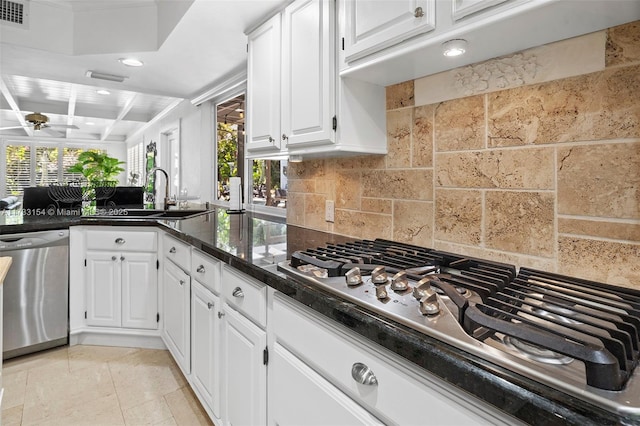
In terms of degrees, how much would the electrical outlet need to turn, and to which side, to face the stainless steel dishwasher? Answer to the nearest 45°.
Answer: approximately 45° to its right

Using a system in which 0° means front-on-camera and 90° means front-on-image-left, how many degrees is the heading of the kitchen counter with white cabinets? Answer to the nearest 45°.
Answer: approximately 45°

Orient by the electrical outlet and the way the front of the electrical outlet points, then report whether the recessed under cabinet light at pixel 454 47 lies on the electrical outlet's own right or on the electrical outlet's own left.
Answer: on the electrical outlet's own left

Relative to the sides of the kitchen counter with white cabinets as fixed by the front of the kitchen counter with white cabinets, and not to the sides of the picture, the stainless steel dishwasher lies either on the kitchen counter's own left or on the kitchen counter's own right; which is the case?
on the kitchen counter's own right

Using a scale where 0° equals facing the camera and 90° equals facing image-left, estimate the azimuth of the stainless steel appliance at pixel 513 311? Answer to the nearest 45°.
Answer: approximately 45°

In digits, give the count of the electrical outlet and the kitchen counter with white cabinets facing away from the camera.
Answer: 0

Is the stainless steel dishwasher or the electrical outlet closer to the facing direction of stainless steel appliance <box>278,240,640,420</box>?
the stainless steel dishwasher

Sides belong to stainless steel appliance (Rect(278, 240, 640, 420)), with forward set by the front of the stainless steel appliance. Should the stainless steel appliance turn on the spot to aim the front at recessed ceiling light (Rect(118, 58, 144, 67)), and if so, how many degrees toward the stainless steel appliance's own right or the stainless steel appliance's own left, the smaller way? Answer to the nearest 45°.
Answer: approximately 90° to the stainless steel appliance's own right

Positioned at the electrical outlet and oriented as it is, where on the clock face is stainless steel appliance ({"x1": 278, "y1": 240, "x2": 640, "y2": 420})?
The stainless steel appliance is roughly at 10 o'clock from the electrical outlet.
